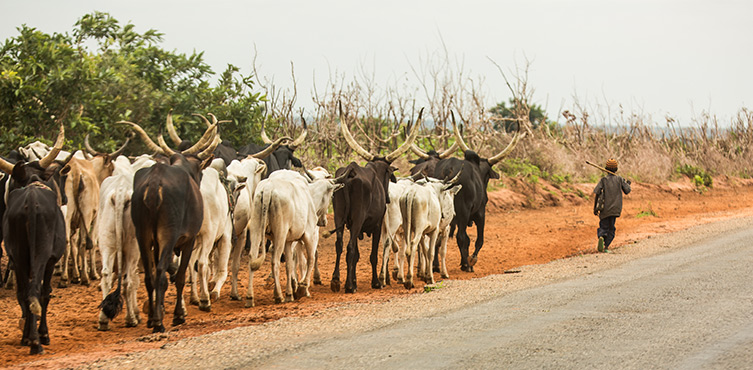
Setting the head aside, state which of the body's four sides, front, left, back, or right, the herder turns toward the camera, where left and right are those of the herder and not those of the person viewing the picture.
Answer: back

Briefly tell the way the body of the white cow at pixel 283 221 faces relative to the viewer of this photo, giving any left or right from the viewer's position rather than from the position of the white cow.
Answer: facing away from the viewer and to the right of the viewer

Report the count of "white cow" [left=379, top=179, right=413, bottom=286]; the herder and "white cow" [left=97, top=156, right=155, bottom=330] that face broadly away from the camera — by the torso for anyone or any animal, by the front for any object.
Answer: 3

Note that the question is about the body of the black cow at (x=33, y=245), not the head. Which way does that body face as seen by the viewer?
away from the camera

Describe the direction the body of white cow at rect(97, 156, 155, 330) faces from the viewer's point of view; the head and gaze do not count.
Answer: away from the camera

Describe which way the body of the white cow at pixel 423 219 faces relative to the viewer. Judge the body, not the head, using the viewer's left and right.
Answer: facing away from the viewer and to the right of the viewer

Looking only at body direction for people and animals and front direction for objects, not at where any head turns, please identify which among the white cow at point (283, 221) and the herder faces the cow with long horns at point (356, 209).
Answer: the white cow

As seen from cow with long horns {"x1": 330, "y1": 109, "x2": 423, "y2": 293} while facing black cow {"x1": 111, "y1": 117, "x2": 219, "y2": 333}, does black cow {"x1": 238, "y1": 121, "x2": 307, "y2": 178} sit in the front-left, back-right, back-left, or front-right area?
back-right

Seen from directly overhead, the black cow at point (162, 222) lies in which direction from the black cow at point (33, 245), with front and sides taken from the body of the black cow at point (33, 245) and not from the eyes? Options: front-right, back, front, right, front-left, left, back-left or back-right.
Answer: right

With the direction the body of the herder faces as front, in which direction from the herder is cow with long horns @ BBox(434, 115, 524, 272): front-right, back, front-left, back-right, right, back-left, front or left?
back-left
